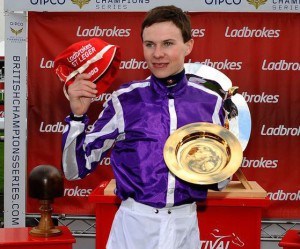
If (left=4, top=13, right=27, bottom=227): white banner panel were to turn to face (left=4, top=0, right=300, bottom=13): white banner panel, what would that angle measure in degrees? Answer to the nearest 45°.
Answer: approximately 90° to its left

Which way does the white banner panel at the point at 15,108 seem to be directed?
toward the camera

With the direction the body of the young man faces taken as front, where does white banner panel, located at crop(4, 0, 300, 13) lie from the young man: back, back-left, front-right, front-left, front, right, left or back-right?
back

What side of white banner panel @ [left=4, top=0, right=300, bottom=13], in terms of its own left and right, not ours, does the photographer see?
front

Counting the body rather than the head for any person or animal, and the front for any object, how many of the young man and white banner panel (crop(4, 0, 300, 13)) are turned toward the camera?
2

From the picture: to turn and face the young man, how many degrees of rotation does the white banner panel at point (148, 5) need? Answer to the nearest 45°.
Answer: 0° — it already faces them

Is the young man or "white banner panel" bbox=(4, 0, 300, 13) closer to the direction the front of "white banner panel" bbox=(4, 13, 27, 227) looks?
the young man

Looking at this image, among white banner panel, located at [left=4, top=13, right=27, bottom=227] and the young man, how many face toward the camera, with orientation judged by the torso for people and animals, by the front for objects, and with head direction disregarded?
2

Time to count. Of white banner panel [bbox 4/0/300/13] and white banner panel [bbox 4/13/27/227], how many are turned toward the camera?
2

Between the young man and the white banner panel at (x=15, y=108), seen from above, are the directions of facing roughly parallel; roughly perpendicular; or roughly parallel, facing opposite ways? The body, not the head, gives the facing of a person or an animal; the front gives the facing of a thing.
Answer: roughly parallel

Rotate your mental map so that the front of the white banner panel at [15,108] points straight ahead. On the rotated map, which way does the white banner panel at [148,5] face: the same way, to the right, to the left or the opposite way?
the same way

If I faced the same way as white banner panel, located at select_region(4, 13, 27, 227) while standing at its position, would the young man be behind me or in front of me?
in front

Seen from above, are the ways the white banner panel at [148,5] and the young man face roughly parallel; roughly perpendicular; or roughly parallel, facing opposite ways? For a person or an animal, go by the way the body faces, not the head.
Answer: roughly parallel
